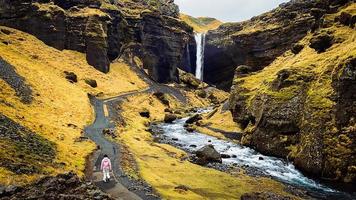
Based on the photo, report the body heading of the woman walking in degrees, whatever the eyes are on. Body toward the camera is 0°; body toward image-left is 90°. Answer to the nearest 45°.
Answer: approximately 180°
